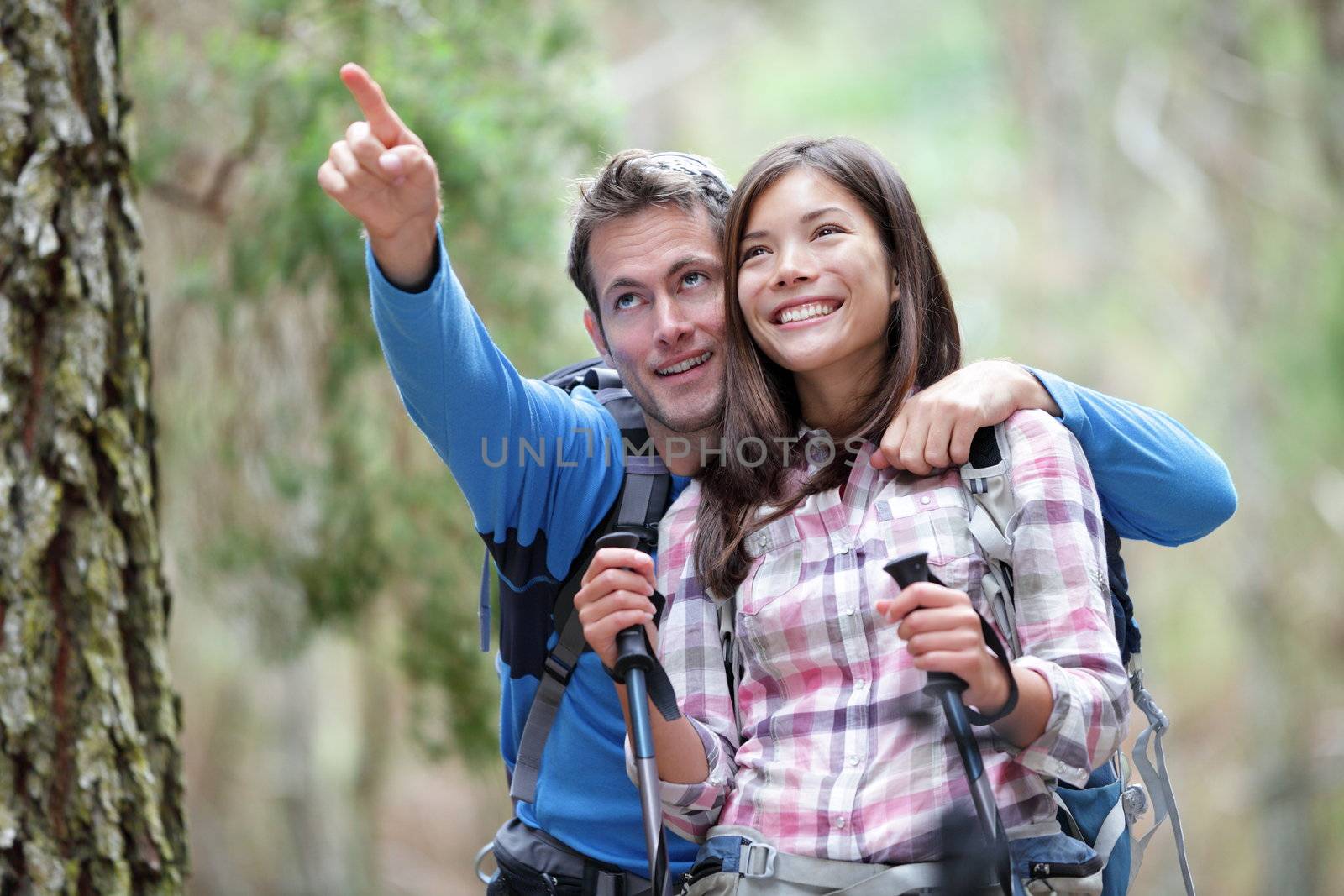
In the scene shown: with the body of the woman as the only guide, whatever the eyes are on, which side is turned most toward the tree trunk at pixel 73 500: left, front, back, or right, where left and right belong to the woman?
right

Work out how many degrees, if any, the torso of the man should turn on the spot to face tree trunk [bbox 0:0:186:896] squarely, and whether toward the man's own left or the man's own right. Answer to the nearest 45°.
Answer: approximately 90° to the man's own right

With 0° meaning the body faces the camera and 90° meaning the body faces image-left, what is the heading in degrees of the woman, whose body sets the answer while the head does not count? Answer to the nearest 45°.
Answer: approximately 0°

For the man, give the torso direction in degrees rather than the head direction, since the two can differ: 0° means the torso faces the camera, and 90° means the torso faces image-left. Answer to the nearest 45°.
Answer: approximately 0°
